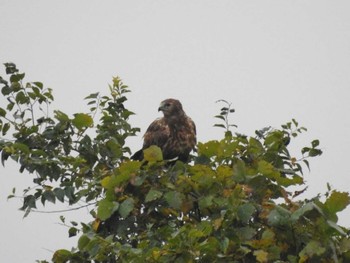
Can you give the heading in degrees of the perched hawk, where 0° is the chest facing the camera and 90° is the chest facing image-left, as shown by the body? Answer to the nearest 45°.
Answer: approximately 315°
